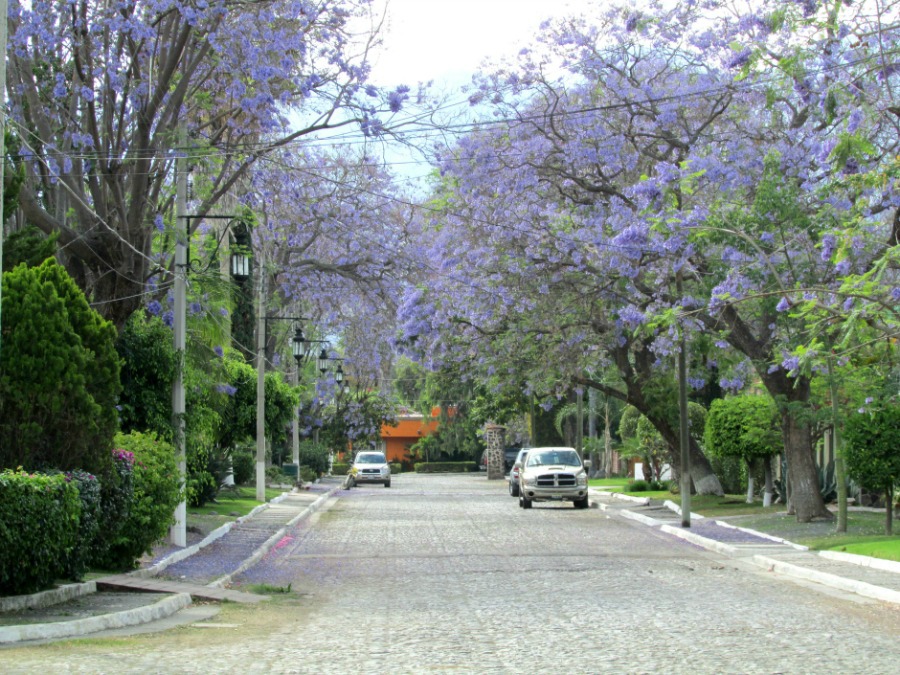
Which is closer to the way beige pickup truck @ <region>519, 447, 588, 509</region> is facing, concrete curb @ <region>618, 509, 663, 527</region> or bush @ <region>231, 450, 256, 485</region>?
the concrete curb

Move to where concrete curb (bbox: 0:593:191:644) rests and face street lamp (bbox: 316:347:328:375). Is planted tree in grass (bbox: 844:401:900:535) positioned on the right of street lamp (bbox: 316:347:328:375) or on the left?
right

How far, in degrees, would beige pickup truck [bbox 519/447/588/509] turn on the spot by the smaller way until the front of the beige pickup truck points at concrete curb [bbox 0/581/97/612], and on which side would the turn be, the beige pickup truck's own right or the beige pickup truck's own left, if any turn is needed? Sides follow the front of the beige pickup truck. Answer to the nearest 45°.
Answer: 0° — it already faces it

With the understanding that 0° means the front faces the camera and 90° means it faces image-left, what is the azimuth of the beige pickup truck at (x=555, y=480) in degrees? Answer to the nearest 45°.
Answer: approximately 0°

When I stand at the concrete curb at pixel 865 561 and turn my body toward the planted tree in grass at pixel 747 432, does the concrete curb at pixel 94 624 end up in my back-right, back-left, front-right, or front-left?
back-left

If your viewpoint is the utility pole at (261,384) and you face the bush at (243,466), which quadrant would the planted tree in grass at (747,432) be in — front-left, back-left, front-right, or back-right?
back-right

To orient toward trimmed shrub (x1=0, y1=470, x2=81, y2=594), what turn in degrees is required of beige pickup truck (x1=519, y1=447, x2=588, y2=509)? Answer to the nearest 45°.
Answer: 0° — it already faces it

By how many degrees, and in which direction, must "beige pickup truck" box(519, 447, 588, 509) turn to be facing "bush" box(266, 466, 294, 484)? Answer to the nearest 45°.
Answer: approximately 135° to its right

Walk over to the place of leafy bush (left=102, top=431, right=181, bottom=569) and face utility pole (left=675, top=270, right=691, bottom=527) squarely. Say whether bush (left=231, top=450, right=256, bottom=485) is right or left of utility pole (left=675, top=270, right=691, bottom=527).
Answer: left
